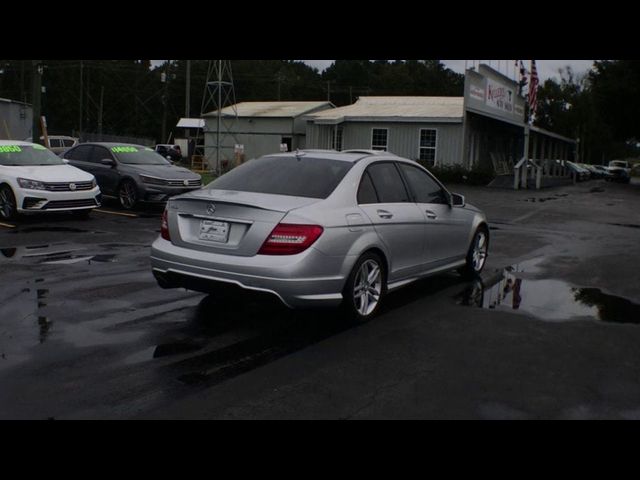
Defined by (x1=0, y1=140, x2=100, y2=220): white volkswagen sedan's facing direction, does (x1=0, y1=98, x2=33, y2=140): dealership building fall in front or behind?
behind

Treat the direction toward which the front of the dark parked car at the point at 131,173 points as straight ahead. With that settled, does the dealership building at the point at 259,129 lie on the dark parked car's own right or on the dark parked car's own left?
on the dark parked car's own left

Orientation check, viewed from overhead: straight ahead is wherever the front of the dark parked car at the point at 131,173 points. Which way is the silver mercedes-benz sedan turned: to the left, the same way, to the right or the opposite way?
to the left

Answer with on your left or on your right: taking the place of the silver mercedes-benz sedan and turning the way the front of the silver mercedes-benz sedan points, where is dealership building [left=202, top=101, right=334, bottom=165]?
on your left

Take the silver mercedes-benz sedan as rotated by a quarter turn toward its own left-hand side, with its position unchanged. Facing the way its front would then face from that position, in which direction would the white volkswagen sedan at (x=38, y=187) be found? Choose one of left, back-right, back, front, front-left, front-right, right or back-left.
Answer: front

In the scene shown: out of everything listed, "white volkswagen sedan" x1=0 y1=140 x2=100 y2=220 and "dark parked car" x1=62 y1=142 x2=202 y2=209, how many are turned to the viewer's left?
0

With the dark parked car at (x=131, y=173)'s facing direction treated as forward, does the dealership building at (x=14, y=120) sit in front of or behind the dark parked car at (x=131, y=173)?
behind

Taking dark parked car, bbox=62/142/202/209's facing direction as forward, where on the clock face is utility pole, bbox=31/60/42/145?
The utility pole is roughly at 7 o'clock from the dark parked car.

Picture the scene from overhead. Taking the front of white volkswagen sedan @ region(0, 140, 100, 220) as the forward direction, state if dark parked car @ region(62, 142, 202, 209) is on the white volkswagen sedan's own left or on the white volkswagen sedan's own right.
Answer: on the white volkswagen sedan's own left

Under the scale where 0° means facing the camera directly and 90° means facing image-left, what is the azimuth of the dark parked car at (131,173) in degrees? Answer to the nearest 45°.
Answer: approximately 315°

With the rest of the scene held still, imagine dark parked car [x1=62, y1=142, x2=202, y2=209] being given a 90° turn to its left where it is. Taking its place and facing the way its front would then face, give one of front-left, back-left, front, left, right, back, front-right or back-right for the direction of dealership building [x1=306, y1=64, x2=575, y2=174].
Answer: front

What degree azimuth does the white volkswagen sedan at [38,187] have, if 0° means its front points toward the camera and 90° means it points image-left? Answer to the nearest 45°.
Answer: approximately 315°

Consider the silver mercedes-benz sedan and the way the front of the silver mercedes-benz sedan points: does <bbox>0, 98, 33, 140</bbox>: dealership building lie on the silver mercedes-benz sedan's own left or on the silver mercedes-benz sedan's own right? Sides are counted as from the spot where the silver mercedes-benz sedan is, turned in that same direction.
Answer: on the silver mercedes-benz sedan's own left

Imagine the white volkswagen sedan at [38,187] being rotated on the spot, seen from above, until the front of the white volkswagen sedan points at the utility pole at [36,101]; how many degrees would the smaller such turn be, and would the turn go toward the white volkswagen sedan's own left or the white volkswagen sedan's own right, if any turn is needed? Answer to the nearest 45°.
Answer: approximately 135° to the white volkswagen sedan's own left

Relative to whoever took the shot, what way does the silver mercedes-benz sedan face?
facing away from the viewer and to the right of the viewer
